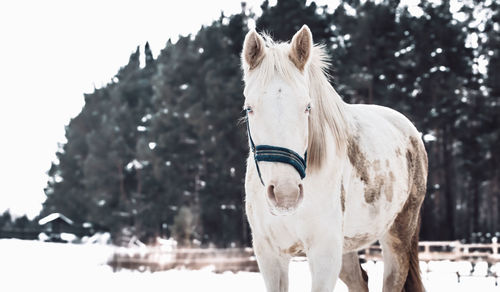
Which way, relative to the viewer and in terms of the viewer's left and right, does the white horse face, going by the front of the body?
facing the viewer and to the left of the viewer

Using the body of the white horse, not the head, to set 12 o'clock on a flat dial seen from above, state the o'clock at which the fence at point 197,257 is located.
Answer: The fence is roughly at 4 o'clock from the white horse.

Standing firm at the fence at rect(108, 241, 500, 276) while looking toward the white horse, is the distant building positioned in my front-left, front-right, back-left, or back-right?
back-right

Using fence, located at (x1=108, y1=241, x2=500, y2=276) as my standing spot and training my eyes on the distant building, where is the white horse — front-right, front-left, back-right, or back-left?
back-left

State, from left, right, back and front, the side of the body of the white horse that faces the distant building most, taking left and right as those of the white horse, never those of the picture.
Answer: right
